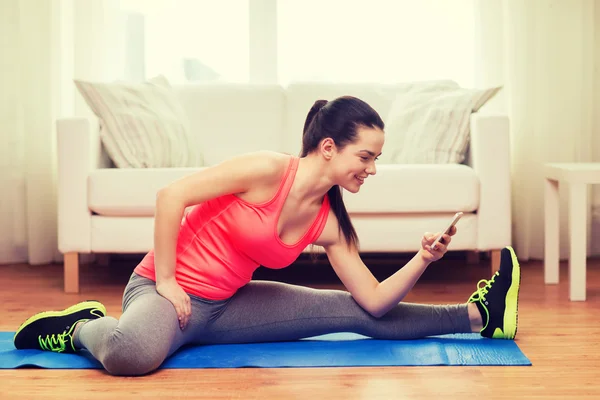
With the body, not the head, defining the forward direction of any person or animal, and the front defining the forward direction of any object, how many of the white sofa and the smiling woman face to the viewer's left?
0

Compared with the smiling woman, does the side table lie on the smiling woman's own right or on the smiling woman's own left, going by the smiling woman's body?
on the smiling woman's own left

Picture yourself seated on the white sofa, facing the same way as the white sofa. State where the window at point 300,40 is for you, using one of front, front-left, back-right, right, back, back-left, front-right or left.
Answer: back

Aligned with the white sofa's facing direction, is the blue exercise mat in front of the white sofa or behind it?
in front

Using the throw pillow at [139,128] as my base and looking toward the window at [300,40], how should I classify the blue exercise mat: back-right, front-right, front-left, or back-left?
back-right

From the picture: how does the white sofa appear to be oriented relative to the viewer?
toward the camera

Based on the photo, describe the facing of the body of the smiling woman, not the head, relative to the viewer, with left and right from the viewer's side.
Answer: facing the viewer and to the right of the viewer

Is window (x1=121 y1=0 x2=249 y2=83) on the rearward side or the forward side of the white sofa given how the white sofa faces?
on the rearward side
